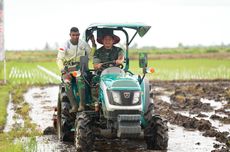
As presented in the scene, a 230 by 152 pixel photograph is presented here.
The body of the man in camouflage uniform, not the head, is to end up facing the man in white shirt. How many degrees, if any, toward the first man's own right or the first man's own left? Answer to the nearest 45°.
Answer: approximately 90° to the first man's own right

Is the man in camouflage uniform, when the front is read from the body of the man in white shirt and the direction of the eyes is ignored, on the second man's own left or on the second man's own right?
on the second man's own left

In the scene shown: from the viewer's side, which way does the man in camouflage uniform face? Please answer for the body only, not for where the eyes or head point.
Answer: toward the camera

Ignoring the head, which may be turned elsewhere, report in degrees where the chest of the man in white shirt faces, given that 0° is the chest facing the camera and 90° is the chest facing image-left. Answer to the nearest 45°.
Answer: approximately 0°

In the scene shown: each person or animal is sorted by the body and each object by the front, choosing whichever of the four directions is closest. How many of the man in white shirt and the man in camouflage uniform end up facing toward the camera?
2
